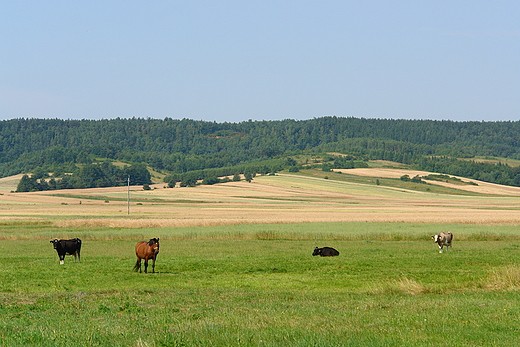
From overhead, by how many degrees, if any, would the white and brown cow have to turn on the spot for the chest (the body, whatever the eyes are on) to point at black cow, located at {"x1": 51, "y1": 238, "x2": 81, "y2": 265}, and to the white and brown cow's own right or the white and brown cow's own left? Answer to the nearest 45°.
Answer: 0° — it already faces it

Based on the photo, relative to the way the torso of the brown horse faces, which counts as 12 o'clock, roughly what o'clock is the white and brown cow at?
The white and brown cow is roughly at 10 o'clock from the brown horse.

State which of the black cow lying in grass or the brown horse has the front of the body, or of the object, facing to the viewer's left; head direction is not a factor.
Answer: the black cow lying in grass

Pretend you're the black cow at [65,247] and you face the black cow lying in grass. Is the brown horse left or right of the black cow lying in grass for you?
right

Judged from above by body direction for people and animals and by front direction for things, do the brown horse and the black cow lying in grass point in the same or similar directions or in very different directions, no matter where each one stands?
very different directions

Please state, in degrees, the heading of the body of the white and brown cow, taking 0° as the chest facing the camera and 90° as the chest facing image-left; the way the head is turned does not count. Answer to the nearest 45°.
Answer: approximately 45°

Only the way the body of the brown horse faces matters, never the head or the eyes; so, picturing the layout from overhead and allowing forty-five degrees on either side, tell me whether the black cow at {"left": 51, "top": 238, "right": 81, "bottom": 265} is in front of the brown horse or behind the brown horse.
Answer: behind

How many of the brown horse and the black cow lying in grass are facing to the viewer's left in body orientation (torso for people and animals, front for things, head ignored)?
1

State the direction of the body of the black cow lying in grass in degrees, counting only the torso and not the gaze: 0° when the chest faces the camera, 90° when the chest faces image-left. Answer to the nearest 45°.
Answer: approximately 90°

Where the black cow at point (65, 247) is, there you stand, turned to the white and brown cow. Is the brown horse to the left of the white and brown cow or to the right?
right
